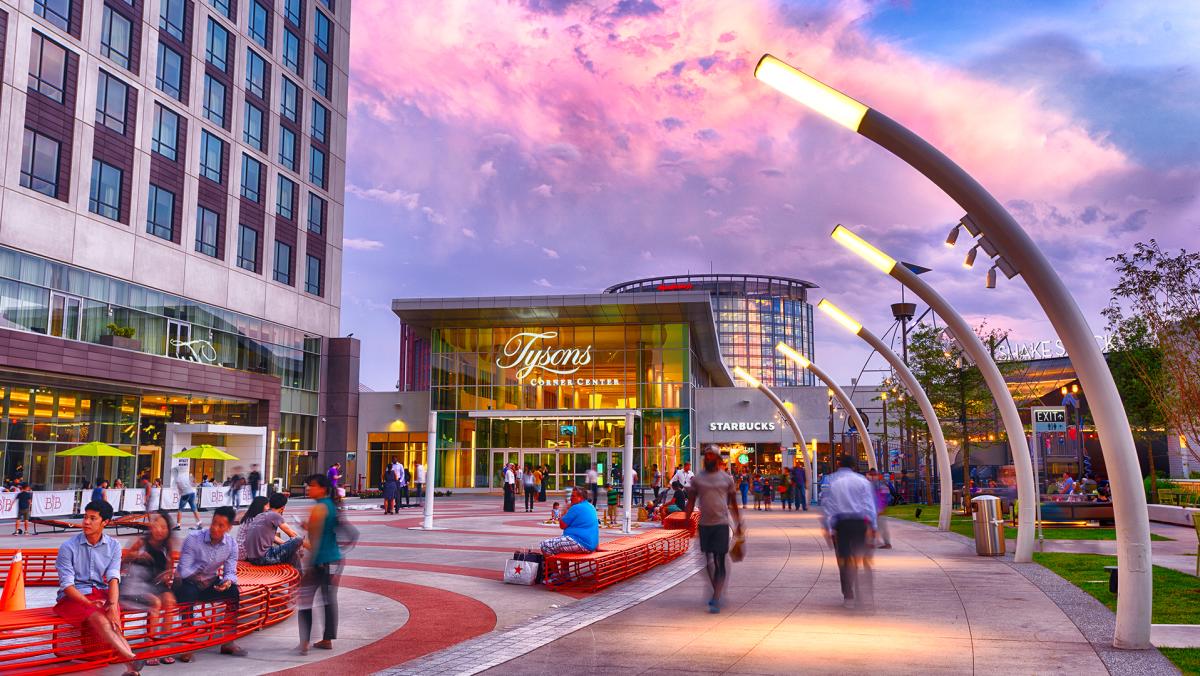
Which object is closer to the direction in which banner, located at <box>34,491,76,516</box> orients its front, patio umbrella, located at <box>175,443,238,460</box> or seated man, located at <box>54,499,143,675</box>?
the seated man

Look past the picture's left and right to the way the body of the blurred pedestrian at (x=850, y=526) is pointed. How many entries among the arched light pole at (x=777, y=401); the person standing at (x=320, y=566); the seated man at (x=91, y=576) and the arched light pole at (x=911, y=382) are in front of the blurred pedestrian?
2

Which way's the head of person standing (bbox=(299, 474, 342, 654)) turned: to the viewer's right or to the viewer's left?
to the viewer's left

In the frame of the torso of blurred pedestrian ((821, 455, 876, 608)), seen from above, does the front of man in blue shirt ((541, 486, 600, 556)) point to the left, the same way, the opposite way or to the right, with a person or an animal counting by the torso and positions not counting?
to the left

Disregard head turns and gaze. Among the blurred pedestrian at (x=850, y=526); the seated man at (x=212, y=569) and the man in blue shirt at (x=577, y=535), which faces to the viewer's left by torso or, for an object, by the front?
the man in blue shirt

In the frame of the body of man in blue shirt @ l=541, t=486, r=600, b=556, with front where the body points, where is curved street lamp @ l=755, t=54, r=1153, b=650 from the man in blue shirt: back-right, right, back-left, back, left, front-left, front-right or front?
back-left

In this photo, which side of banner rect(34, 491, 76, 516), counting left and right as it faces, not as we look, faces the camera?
front

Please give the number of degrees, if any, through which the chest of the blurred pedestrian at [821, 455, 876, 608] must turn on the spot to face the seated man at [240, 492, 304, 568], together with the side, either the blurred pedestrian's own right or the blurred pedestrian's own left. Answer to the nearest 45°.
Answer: approximately 90° to the blurred pedestrian's own left

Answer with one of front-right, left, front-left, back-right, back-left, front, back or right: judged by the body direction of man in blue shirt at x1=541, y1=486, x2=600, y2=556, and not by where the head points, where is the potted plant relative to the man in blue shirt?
front-right

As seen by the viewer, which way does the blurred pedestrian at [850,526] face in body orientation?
away from the camera

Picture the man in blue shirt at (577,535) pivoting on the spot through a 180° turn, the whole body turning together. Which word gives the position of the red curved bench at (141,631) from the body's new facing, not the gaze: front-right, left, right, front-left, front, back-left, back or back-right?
back-right

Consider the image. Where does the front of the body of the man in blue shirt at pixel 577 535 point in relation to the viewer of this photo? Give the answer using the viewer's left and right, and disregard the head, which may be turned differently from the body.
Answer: facing to the left of the viewer

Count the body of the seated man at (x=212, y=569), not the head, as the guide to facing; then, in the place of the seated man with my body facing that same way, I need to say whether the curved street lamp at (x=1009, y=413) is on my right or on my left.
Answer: on my left
